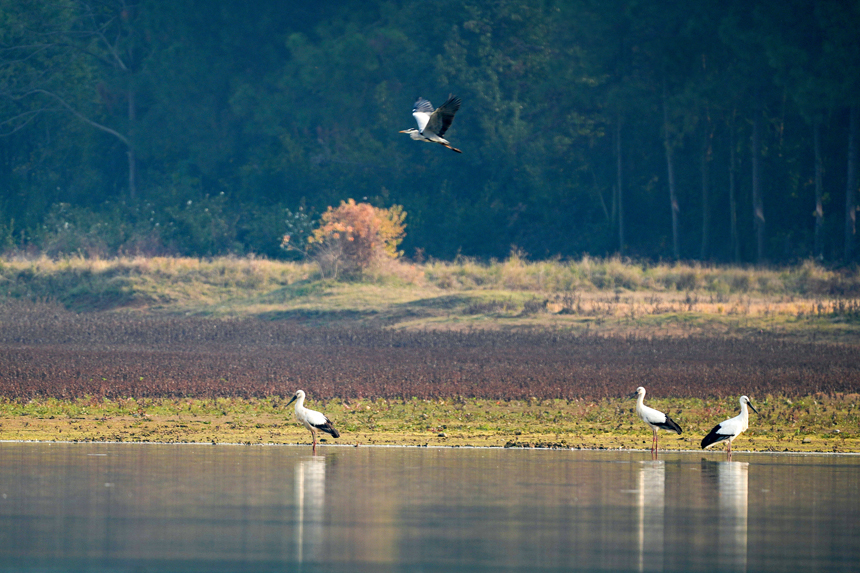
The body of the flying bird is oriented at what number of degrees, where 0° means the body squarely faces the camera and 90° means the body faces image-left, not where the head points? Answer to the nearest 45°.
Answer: approximately 90°

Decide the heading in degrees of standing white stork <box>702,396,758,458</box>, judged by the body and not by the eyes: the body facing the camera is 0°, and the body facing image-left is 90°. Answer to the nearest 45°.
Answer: approximately 270°

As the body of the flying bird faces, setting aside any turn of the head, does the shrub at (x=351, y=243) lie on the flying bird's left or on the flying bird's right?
on the flying bird's right

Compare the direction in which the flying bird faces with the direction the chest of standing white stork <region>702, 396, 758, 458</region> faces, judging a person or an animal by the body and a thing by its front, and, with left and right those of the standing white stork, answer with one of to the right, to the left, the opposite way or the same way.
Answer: the opposite way

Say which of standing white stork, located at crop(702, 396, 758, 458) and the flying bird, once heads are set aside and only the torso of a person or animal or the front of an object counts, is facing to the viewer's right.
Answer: the standing white stork

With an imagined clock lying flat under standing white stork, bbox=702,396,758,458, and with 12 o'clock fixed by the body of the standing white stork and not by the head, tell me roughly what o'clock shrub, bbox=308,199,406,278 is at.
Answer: The shrub is roughly at 8 o'clock from the standing white stork.

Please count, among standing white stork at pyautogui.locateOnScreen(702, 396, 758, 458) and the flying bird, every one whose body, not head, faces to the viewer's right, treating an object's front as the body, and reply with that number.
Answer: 1
